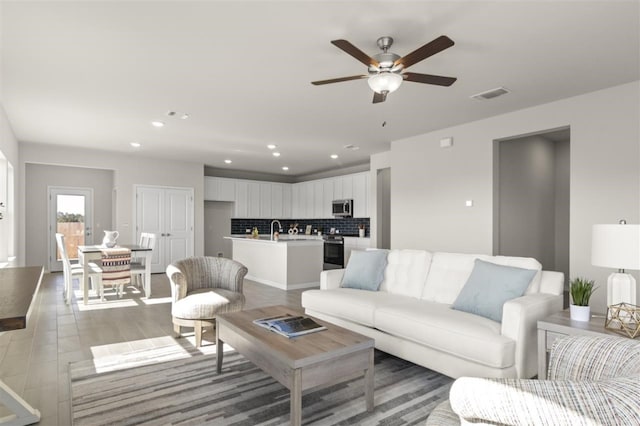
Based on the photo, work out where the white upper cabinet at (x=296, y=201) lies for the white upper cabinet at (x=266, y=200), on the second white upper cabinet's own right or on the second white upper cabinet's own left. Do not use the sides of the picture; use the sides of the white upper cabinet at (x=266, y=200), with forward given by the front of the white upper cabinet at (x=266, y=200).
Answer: on the second white upper cabinet's own left

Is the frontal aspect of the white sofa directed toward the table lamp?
no

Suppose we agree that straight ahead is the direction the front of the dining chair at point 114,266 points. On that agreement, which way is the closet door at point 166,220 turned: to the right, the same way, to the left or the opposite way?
the opposite way

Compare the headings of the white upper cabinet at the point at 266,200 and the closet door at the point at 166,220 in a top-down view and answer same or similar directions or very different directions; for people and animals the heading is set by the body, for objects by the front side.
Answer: same or similar directions

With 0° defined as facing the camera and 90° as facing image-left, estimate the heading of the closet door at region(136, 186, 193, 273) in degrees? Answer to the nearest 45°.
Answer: approximately 0°

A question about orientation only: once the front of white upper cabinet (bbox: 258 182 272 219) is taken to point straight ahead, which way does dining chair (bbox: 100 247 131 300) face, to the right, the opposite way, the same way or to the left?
the opposite way

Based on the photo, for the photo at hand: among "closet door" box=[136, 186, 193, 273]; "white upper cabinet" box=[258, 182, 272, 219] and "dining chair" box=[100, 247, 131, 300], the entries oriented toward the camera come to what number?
2

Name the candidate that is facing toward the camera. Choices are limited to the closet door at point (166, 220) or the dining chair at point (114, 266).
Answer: the closet door

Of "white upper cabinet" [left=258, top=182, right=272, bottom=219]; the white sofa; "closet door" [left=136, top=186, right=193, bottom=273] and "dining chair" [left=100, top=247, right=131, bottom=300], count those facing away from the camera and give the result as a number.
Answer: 1

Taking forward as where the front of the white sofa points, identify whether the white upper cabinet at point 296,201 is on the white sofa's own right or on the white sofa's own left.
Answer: on the white sofa's own right

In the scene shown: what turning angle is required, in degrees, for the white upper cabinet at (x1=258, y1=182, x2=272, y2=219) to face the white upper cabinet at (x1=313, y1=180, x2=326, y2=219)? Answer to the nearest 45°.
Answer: approximately 45° to its left

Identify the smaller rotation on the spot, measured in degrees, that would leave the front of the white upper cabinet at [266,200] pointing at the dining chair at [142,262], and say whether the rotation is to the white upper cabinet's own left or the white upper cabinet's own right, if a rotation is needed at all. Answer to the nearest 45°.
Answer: approximately 45° to the white upper cabinet's own right

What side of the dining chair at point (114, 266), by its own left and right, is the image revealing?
back

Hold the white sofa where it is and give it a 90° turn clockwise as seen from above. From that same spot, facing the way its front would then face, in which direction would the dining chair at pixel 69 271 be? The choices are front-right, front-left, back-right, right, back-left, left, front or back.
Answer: front-left

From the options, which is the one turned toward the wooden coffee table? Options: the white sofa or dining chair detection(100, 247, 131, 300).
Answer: the white sofa

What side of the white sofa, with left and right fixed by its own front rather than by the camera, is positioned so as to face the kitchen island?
right

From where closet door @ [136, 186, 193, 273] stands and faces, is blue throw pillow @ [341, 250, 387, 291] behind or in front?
in front

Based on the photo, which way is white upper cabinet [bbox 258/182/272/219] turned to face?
toward the camera

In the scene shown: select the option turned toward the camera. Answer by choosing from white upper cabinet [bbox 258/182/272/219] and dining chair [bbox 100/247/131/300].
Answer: the white upper cabinet
